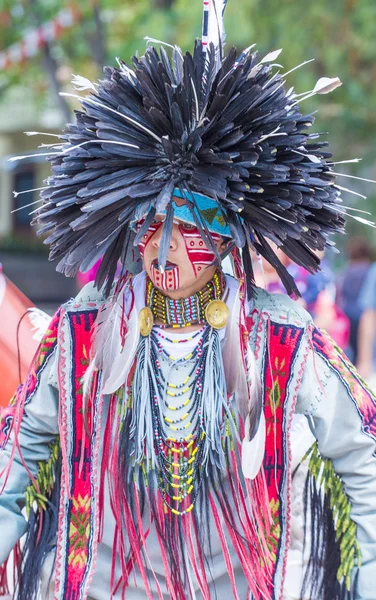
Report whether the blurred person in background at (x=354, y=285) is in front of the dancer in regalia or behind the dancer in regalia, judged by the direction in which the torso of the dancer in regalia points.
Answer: behind

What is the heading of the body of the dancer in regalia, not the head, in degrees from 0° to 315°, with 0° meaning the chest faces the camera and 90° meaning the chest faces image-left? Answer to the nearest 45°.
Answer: approximately 0°

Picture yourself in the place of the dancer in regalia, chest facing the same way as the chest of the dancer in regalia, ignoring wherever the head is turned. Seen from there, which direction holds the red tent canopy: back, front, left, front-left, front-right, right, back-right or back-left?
back-right

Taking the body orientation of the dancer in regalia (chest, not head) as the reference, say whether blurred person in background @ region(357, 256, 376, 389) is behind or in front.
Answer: behind

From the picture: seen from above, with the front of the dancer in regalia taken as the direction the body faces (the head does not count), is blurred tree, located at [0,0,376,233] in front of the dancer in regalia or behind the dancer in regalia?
behind
